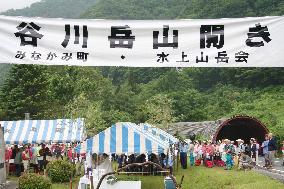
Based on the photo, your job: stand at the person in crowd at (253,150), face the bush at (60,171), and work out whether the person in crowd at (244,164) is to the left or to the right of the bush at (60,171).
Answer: left

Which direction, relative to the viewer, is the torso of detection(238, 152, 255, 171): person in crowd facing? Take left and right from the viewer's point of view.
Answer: facing the viewer and to the left of the viewer

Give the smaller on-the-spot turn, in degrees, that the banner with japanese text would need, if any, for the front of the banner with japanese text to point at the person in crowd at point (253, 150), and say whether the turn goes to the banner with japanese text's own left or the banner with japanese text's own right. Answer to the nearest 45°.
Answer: approximately 180°

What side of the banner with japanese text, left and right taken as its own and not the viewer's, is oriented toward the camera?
front

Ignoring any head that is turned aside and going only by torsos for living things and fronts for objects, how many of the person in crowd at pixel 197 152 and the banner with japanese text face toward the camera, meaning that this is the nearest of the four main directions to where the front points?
2

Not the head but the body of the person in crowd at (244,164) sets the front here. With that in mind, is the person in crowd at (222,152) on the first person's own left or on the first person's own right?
on the first person's own right

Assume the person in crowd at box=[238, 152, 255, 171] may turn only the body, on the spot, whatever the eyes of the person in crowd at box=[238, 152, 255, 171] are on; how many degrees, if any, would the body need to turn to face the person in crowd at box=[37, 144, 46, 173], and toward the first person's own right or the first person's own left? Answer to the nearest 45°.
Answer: approximately 45° to the first person's own right

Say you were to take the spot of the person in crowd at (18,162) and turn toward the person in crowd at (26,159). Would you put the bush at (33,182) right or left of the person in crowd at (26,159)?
right

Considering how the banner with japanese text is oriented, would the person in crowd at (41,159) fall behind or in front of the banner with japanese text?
behind

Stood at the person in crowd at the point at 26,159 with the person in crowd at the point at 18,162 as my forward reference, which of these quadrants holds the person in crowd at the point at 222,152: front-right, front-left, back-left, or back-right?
back-right

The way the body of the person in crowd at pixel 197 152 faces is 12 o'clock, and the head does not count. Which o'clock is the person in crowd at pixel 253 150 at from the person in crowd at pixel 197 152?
the person in crowd at pixel 253 150 is roughly at 10 o'clock from the person in crowd at pixel 197 152.
